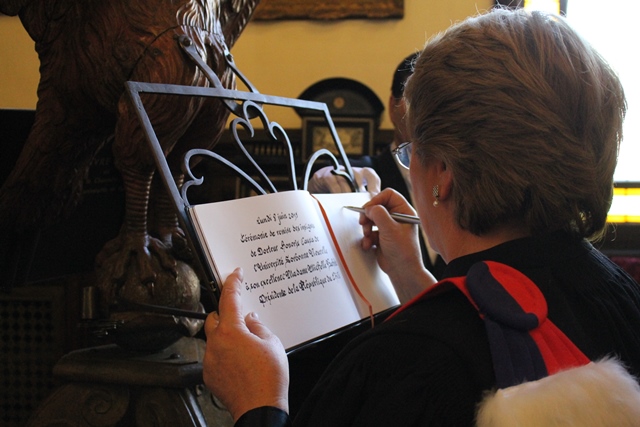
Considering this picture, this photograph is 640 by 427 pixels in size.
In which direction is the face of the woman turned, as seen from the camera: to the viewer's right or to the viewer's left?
to the viewer's left

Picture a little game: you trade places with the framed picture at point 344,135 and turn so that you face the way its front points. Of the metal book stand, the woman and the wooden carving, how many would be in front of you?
3

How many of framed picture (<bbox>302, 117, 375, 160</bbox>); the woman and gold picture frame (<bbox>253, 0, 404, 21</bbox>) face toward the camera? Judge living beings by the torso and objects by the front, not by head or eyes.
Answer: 2

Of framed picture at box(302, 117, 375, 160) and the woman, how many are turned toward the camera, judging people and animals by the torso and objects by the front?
1

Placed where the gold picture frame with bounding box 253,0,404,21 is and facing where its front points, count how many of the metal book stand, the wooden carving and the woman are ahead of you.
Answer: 3

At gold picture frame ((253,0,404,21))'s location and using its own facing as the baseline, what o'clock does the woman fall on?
The woman is roughly at 12 o'clock from the gold picture frame.

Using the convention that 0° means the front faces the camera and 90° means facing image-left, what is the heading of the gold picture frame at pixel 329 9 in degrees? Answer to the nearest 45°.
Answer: approximately 0°

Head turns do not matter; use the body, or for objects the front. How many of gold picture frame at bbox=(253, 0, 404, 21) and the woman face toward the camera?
1

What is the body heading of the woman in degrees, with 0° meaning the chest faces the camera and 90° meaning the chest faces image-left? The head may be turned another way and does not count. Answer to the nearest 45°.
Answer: approximately 135°
